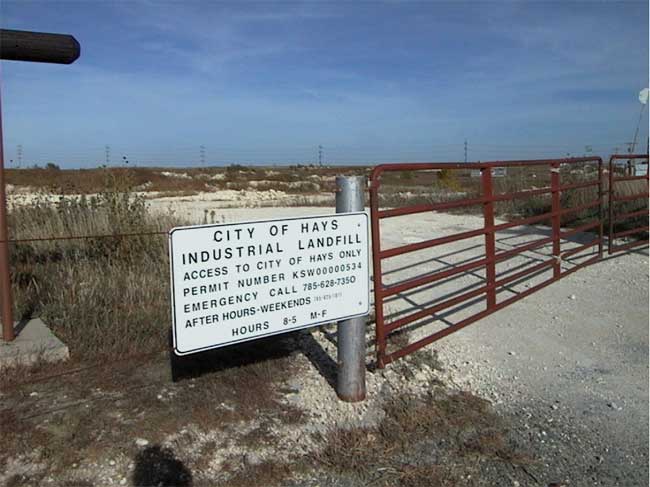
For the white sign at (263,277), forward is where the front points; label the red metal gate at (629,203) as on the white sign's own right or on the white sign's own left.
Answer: on the white sign's own left

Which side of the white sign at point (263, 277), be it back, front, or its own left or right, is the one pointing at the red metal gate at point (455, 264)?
left
